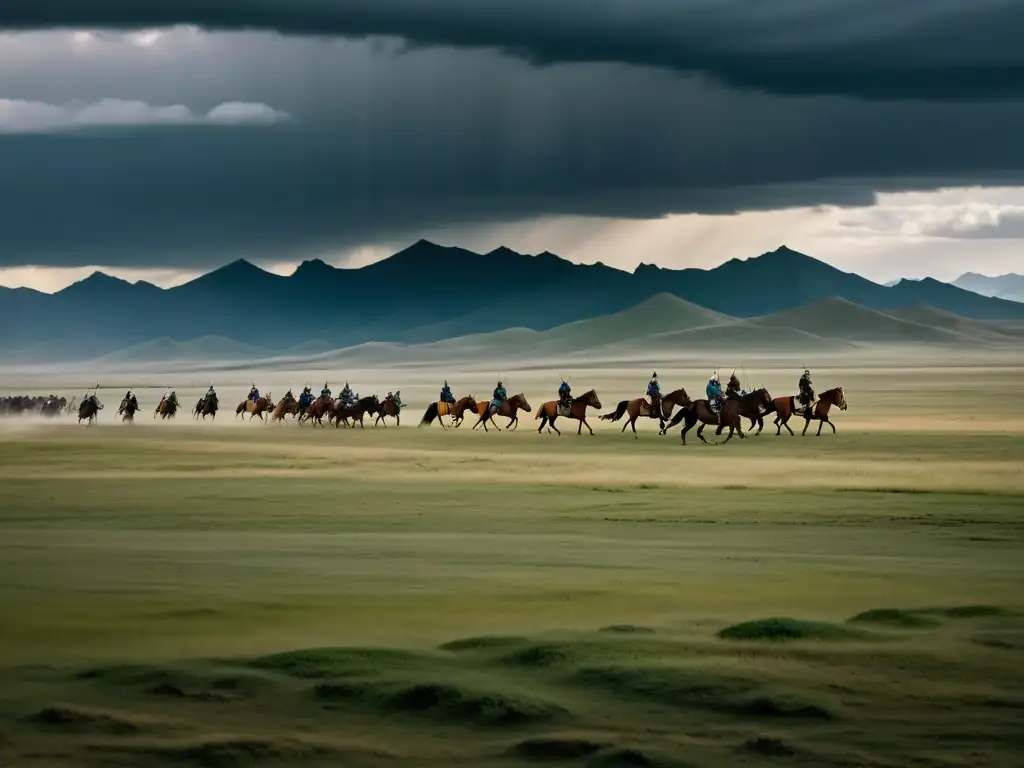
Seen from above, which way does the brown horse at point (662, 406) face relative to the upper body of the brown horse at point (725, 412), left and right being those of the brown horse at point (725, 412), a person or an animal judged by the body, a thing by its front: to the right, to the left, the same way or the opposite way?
the same way

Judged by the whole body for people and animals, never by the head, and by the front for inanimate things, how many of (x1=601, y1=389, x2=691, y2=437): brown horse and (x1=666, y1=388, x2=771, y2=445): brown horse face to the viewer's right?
2

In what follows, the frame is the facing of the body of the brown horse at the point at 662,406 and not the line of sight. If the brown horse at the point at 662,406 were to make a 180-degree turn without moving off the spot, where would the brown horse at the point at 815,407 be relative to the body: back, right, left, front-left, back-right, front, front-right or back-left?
back

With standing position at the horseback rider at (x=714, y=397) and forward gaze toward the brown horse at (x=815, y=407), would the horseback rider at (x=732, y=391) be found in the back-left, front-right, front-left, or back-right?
front-left

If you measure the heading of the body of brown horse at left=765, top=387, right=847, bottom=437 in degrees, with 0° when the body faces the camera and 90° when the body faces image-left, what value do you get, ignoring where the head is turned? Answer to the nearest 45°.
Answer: approximately 270°

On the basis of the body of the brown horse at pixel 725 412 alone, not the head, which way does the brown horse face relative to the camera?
to the viewer's right

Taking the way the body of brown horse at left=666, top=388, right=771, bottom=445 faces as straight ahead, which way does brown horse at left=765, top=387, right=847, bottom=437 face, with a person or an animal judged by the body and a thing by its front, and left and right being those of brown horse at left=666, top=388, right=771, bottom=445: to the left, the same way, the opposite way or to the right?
the same way

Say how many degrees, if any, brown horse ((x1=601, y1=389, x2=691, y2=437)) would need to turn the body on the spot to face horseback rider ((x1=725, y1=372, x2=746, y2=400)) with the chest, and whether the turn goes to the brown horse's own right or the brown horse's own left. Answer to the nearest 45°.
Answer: approximately 45° to the brown horse's own right

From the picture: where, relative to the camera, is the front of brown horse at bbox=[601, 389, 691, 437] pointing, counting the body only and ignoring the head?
to the viewer's right

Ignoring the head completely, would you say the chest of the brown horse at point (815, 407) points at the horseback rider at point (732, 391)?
no
